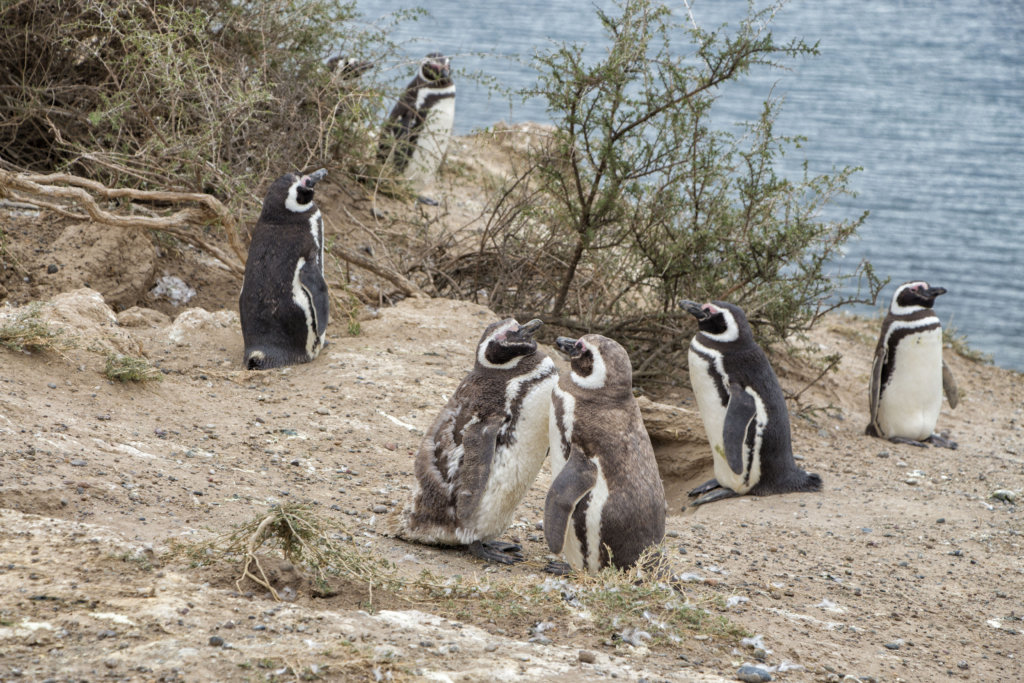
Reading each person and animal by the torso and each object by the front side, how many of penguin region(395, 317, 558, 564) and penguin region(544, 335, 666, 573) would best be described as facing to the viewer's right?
1

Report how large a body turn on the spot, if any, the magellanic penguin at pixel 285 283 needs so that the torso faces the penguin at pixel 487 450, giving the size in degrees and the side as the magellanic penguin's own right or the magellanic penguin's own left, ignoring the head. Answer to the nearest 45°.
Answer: approximately 135° to the magellanic penguin's own right

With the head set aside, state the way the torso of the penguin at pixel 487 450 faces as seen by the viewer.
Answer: to the viewer's right

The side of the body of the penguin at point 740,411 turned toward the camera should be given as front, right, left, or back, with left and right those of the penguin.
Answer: left

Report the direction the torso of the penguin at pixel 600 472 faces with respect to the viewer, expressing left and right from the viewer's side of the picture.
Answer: facing away from the viewer and to the left of the viewer
